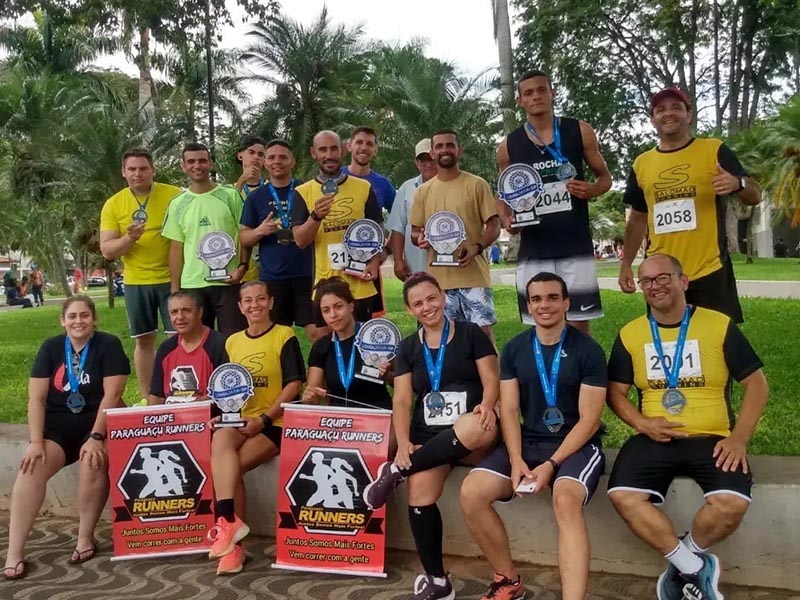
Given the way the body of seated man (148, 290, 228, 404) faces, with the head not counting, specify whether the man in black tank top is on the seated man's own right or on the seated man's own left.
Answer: on the seated man's own left

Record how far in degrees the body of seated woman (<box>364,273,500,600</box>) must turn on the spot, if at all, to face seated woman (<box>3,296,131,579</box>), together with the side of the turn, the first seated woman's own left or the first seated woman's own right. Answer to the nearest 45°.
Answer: approximately 90° to the first seated woman's own right

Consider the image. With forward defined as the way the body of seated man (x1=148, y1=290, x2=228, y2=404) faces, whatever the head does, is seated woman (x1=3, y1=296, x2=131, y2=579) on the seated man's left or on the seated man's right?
on the seated man's right

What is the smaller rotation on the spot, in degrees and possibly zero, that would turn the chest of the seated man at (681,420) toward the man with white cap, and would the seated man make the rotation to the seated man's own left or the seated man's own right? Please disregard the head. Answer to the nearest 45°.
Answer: approximately 135° to the seated man's own right

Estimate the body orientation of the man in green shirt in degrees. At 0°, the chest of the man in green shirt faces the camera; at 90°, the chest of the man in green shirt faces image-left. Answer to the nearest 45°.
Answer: approximately 0°

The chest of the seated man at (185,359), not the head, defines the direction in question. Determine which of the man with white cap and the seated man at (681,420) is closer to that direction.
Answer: the seated man

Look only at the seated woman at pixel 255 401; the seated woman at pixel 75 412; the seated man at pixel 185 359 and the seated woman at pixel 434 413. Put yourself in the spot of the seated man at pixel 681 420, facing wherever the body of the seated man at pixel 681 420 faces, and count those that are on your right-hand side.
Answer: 4

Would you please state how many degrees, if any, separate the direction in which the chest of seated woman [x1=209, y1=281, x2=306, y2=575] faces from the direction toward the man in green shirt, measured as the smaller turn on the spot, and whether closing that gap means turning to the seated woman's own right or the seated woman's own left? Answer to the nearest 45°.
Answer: approximately 135° to the seated woman's own right

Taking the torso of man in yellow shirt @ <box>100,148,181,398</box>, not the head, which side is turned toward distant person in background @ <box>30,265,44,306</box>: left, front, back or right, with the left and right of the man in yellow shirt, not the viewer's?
back

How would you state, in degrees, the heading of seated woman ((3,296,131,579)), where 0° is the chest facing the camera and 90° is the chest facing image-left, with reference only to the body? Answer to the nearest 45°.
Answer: approximately 0°
